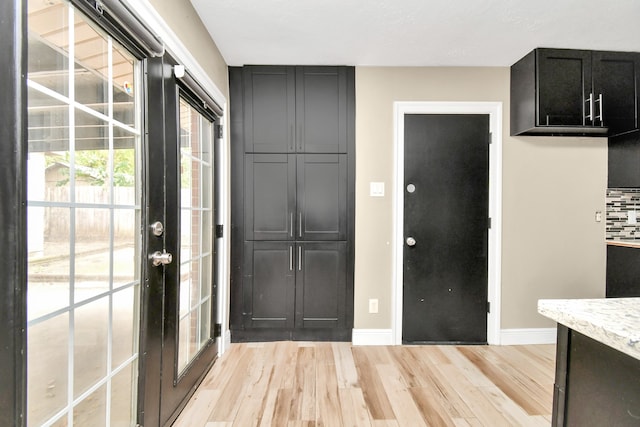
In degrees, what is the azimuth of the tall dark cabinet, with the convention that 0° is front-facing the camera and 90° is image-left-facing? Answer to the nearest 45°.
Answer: approximately 0°

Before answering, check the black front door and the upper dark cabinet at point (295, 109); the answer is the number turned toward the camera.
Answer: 2

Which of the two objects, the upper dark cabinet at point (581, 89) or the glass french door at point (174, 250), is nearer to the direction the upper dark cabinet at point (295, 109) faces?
the glass french door

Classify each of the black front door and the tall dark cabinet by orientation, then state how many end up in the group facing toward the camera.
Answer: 2

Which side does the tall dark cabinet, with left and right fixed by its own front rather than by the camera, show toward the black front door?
left
